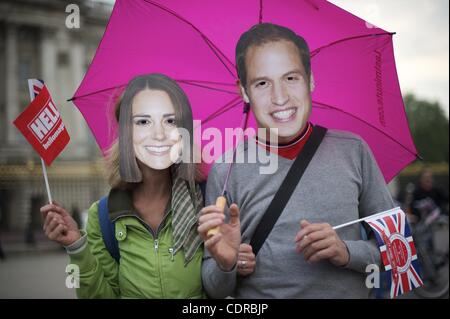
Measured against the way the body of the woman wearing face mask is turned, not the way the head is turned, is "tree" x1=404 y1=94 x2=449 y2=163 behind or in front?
behind

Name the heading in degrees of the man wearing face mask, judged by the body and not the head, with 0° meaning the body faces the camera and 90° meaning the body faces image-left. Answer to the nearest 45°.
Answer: approximately 0°

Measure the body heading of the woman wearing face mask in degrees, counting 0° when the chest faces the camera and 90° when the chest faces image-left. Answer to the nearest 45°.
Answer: approximately 0°

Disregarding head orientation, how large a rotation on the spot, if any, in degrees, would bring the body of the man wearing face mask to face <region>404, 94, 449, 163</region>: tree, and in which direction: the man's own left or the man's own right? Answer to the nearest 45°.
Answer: approximately 180°

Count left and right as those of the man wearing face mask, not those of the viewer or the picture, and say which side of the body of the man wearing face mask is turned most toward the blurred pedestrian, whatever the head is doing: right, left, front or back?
back

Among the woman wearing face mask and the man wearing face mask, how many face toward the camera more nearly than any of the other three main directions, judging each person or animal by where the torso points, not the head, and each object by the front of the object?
2

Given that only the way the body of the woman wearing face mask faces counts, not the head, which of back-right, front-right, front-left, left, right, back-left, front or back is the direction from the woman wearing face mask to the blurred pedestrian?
back-left
